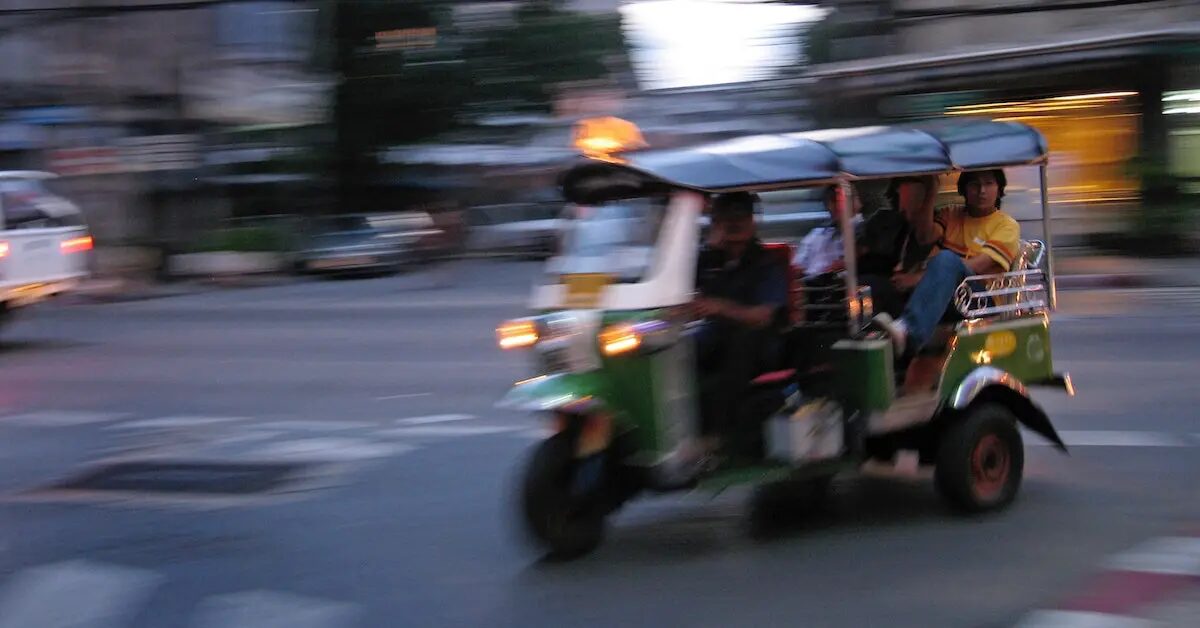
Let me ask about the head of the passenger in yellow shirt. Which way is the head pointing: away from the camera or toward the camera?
toward the camera

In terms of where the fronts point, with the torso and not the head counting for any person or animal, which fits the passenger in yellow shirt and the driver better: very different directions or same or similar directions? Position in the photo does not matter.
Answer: same or similar directions

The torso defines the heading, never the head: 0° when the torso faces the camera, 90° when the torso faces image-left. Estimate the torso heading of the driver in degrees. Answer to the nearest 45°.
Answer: approximately 45°

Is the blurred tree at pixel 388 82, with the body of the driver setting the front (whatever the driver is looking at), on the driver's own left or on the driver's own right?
on the driver's own right

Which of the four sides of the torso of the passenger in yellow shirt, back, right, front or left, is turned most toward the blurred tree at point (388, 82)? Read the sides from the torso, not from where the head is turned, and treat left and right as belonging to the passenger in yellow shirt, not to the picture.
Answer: right

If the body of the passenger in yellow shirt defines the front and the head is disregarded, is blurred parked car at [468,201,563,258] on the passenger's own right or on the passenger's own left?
on the passenger's own right

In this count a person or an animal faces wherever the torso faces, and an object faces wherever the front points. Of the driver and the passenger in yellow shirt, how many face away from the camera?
0

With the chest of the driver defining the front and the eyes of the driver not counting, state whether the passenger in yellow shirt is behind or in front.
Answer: behind

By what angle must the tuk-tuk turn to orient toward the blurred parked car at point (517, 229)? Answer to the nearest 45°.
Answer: approximately 135° to its right

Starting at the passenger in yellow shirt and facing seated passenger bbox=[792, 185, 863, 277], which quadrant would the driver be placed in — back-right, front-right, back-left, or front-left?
front-left

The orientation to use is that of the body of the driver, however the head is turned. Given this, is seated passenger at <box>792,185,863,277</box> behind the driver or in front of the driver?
behind

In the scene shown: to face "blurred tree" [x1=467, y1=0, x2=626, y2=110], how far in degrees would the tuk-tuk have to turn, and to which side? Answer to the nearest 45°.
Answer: approximately 135° to its right

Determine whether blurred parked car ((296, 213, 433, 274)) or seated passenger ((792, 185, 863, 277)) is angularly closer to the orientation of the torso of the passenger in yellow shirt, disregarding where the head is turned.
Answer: the seated passenger

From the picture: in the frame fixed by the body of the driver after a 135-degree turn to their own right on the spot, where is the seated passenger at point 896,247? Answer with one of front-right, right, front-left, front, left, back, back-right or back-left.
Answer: front-right
